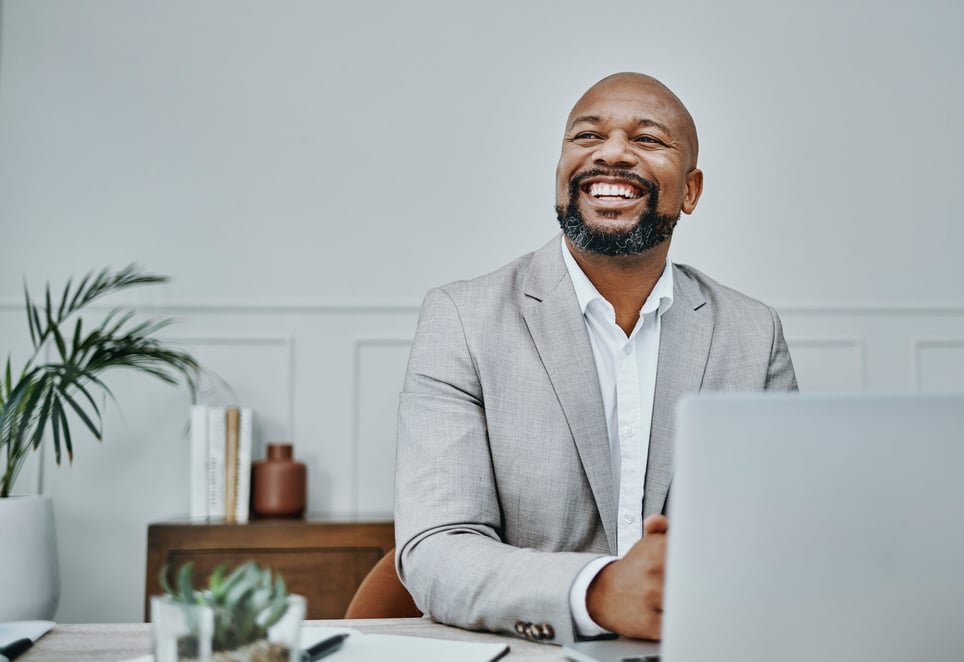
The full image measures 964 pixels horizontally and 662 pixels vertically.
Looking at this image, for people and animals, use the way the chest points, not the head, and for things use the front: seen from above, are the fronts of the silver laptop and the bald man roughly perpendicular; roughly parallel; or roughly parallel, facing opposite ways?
roughly parallel, facing opposite ways

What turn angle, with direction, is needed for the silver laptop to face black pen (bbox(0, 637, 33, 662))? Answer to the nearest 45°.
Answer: approximately 90° to its left

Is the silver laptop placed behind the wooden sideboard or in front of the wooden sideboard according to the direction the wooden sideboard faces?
in front

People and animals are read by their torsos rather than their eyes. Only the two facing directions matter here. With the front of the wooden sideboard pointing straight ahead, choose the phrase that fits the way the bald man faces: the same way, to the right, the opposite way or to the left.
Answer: the same way

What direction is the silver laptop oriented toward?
away from the camera

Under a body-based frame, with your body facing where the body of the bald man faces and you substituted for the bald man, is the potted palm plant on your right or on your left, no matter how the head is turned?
on your right

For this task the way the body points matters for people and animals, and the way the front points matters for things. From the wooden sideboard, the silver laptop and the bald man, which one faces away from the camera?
the silver laptop

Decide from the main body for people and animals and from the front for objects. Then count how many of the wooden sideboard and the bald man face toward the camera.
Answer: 2

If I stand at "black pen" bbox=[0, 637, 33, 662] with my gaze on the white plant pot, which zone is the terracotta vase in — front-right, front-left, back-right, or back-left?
front-right

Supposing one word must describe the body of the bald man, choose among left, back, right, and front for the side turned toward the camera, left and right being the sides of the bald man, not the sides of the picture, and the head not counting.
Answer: front

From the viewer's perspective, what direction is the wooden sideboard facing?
toward the camera

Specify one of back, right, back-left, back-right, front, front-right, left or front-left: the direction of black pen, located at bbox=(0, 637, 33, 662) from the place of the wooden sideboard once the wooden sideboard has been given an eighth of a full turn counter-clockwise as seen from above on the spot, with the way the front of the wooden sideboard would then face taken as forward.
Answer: front-right
